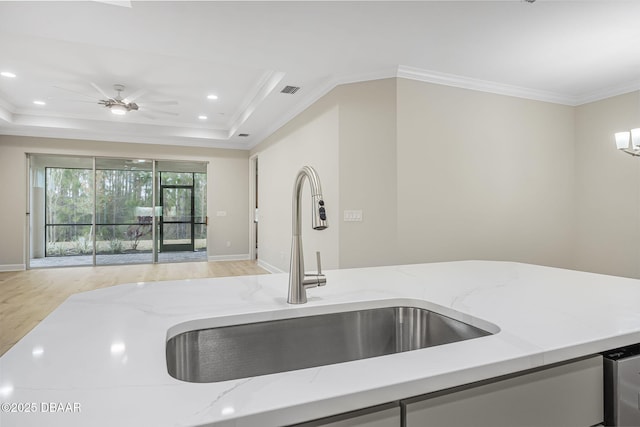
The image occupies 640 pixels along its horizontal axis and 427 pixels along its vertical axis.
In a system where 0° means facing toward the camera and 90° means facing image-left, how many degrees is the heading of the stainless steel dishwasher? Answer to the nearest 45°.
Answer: approximately 315°

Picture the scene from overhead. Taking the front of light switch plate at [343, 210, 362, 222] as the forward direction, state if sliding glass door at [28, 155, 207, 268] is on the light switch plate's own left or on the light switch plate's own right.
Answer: on the light switch plate's own right

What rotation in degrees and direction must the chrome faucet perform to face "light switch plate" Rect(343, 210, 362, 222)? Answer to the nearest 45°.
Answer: approximately 135° to its left

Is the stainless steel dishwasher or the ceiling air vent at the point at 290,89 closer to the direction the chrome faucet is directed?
the stainless steel dishwasher

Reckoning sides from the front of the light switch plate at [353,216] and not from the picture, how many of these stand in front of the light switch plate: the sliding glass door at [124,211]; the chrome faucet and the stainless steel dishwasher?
2

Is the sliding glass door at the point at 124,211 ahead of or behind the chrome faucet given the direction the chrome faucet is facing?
behind

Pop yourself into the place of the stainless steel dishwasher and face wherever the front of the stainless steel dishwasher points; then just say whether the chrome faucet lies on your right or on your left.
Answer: on your right

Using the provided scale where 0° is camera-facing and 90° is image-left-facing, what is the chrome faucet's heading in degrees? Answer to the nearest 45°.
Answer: approximately 315°

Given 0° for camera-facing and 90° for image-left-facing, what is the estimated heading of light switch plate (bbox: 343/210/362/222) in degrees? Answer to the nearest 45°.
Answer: approximately 0°

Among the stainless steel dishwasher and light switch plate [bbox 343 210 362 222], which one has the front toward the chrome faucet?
the light switch plate

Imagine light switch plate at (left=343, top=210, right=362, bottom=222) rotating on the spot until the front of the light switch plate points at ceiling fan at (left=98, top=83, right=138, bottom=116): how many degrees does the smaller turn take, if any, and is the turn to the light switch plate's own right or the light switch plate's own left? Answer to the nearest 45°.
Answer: approximately 90° to the light switch plate's own right
